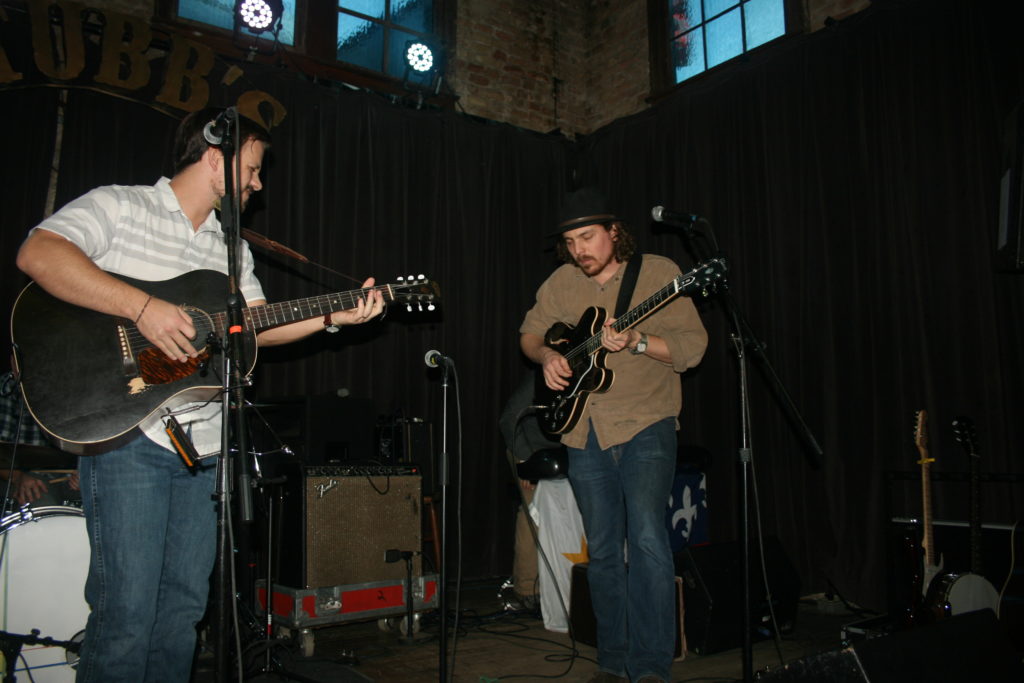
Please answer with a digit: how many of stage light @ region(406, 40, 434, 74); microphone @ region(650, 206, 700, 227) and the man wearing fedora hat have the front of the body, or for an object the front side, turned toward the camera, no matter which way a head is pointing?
2

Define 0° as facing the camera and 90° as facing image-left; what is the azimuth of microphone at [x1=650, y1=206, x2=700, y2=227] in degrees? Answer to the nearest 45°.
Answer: approximately 90°

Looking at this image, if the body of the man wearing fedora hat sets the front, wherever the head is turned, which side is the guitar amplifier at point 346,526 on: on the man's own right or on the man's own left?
on the man's own right

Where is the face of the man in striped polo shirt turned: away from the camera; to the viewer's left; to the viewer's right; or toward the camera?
to the viewer's right

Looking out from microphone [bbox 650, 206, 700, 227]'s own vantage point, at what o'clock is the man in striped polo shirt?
The man in striped polo shirt is roughly at 11 o'clock from the microphone.

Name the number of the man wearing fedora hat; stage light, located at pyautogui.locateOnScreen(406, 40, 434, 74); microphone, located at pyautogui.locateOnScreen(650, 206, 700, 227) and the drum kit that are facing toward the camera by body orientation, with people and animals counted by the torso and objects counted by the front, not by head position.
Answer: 3

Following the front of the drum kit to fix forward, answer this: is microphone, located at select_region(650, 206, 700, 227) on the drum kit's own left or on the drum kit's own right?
on the drum kit's own left

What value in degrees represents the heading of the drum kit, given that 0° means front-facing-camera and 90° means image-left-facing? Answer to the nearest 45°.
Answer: approximately 0°

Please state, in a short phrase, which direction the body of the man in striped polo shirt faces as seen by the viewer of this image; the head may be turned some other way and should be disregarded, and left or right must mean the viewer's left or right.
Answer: facing the viewer and to the right of the viewer

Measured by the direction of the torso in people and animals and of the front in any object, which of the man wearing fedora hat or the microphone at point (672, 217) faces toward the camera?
the man wearing fedora hat

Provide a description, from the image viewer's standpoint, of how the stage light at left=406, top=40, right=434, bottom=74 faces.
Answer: facing the viewer

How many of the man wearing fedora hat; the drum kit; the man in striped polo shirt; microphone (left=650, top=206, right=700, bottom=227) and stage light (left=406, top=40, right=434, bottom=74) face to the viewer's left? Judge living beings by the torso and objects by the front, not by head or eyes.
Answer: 1

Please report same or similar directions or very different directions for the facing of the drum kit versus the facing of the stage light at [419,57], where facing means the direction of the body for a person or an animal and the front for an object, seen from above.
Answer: same or similar directions
